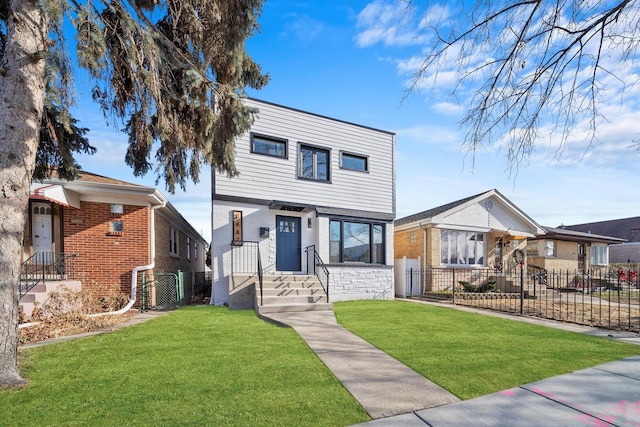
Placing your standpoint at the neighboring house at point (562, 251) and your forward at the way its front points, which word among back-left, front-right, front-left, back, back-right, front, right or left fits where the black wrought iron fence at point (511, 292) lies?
front-right

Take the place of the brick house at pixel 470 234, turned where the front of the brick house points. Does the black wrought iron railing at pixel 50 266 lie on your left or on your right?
on your right

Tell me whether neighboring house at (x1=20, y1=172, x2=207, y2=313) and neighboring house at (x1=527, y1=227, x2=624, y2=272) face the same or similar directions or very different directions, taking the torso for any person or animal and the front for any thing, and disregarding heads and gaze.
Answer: same or similar directions

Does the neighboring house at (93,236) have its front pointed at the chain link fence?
no

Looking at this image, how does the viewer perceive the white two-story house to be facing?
facing the viewer

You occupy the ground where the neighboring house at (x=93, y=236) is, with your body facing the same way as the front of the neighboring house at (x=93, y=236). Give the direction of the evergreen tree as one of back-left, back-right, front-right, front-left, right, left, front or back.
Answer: front

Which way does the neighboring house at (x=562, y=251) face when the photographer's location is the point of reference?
facing the viewer and to the right of the viewer

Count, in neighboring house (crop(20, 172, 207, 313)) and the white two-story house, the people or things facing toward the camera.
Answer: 2

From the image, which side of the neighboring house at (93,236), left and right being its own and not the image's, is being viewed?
front
